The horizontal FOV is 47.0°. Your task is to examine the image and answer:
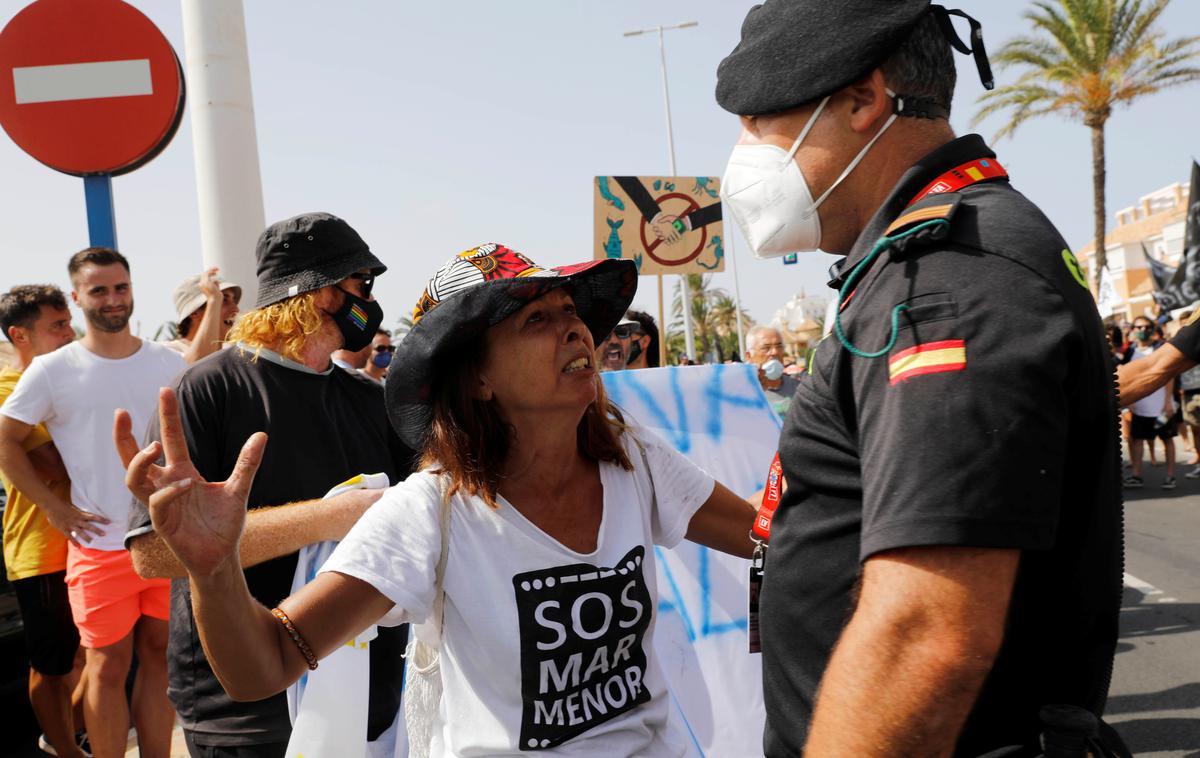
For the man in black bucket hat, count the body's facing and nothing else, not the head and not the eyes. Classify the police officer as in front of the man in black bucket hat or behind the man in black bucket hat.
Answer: in front

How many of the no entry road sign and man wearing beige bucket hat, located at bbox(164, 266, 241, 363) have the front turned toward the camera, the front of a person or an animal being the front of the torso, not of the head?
1

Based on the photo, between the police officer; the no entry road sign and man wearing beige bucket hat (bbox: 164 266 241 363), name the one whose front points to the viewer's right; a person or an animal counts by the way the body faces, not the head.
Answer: the man wearing beige bucket hat

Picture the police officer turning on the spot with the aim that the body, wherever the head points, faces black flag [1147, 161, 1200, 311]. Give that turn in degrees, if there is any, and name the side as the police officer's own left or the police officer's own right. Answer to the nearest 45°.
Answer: approximately 90° to the police officer's own right

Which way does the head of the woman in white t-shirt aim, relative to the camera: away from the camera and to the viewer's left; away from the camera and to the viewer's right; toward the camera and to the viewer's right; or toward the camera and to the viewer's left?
toward the camera and to the viewer's right

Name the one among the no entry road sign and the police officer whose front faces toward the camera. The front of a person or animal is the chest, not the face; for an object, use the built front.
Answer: the no entry road sign

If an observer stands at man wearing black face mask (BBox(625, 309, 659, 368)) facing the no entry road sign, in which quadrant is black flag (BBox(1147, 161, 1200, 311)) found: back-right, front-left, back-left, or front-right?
back-left
